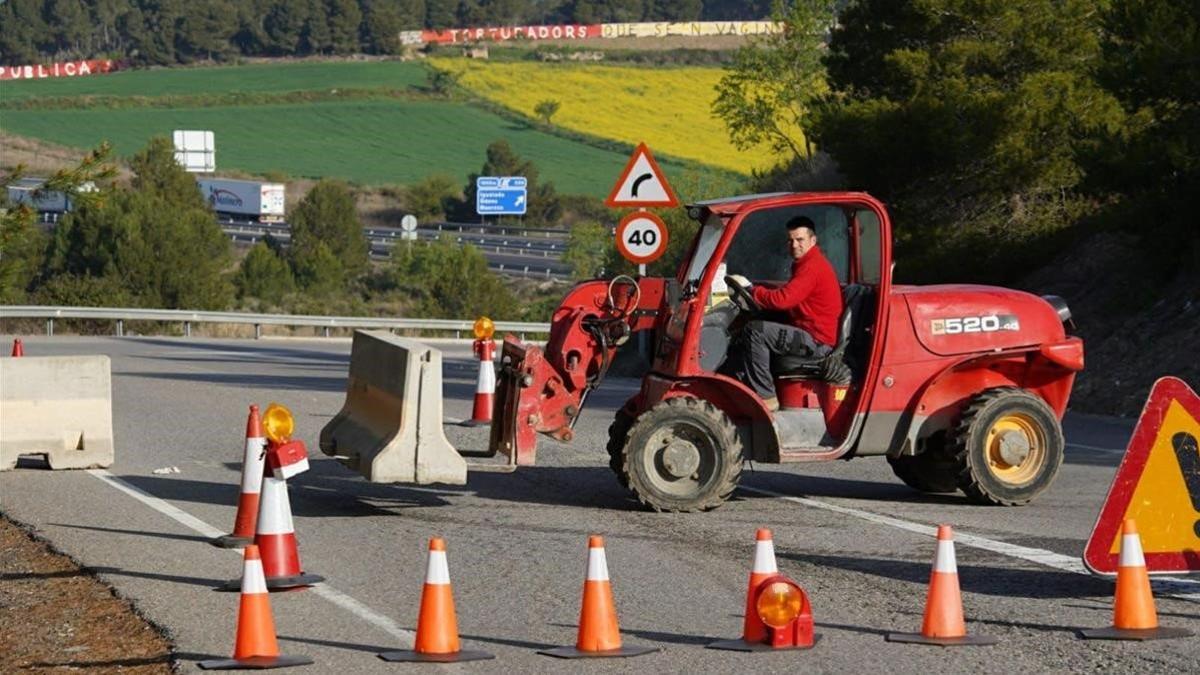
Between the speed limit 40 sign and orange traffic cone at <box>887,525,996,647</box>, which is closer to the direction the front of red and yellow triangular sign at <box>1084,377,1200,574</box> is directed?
the orange traffic cone

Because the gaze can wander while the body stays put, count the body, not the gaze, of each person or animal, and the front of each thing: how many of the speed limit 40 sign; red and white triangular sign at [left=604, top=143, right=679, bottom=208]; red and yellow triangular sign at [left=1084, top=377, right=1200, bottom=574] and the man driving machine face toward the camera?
3

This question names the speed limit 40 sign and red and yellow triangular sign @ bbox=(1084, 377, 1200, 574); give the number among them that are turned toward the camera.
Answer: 2

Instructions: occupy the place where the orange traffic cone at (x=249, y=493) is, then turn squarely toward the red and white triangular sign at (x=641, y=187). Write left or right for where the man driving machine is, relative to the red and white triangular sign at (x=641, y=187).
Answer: right

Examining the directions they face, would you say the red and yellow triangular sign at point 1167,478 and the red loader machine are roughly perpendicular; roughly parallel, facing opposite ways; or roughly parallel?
roughly perpendicular

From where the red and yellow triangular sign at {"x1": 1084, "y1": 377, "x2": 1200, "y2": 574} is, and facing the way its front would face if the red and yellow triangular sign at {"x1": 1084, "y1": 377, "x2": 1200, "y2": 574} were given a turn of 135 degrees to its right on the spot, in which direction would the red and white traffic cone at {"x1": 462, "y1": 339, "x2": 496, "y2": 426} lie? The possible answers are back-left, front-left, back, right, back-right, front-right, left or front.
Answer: front

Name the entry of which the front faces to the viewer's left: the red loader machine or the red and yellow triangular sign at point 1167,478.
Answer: the red loader machine

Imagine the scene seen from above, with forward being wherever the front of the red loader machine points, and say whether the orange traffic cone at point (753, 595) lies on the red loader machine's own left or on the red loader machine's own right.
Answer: on the red loader machine's own left

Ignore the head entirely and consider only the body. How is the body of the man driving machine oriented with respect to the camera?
to the viewer's left

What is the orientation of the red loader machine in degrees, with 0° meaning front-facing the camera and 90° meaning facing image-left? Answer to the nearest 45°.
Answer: approximately 90°

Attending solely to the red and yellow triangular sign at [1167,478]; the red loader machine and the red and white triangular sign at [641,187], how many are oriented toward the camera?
2

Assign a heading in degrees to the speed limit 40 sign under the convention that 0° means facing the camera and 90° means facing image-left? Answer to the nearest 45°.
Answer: approximately 0°
